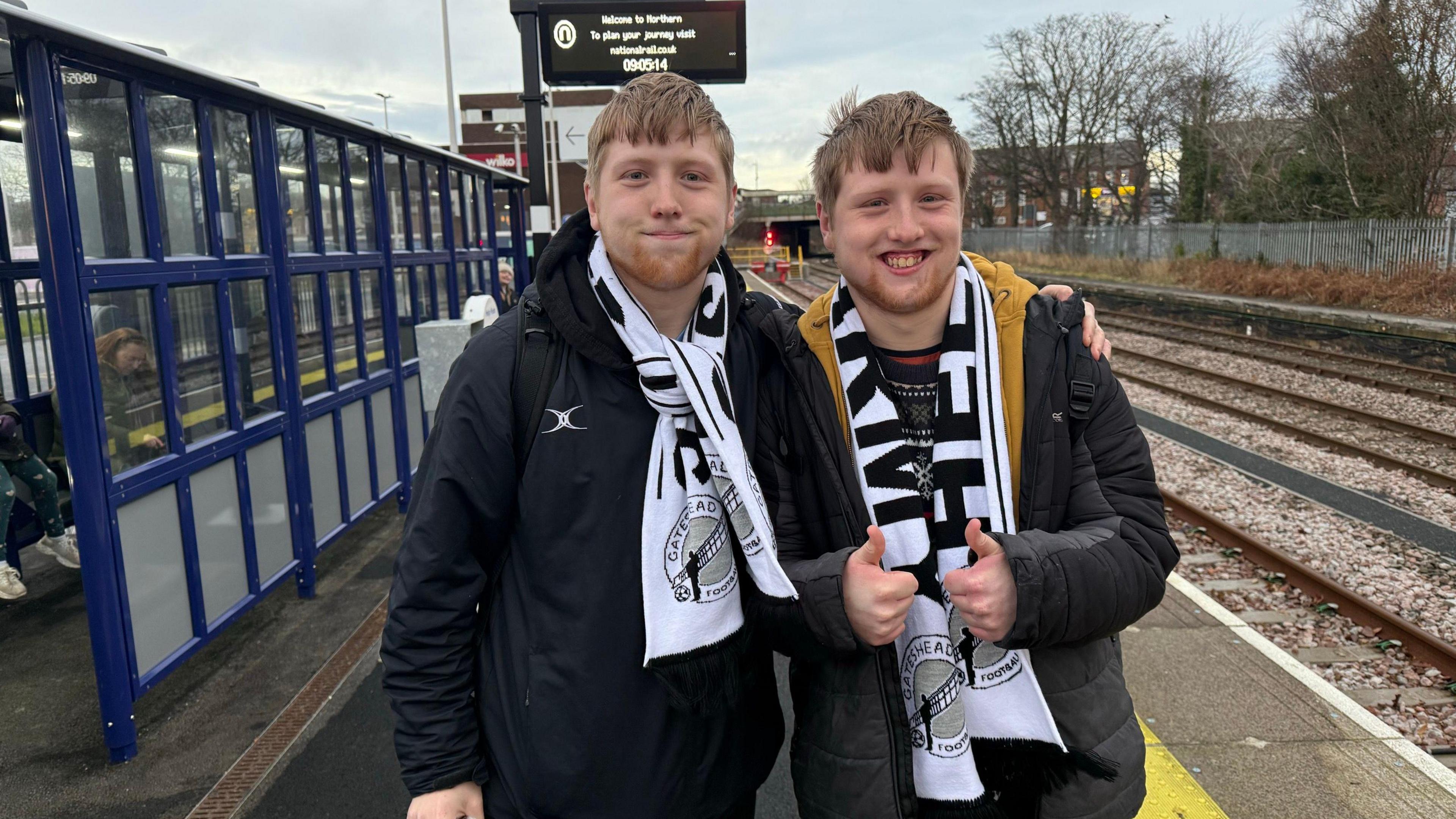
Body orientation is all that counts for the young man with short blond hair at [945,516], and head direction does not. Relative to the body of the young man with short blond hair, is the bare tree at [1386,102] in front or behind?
behind

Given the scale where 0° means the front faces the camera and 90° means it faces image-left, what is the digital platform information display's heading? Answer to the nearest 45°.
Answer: approximately 0°

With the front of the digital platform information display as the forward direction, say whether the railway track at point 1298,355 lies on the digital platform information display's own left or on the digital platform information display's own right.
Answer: on the digital platform information display's own left

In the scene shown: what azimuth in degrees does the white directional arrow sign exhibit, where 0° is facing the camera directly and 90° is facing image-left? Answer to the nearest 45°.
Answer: approximately 0°

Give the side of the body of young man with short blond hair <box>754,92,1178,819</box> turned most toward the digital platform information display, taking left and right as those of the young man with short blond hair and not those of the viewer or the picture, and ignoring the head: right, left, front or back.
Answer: back

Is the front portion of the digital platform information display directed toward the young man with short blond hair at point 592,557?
yes

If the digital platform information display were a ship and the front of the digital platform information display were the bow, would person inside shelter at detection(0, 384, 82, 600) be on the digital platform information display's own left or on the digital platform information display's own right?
on the digital platform information display's own right

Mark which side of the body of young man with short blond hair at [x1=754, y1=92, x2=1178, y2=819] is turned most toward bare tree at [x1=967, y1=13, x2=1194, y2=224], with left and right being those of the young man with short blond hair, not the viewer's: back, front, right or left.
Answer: back

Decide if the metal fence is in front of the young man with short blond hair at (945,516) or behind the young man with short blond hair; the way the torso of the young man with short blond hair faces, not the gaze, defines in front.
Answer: behind

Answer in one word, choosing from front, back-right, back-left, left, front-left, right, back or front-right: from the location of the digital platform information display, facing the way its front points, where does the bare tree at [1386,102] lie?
back-left
